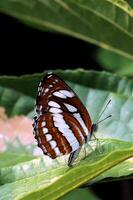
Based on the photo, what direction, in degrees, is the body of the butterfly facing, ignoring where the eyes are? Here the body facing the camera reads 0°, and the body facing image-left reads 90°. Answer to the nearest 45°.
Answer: approximately 270°
